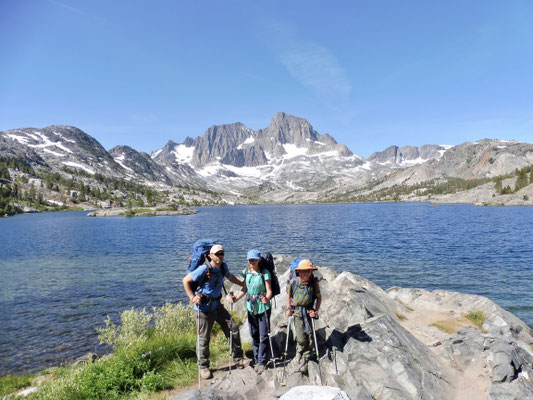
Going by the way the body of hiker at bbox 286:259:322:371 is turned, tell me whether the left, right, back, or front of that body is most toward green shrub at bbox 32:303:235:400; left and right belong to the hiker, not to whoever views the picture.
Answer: right

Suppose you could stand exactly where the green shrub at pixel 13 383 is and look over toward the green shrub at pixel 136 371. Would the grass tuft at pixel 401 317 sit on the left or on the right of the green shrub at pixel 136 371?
left

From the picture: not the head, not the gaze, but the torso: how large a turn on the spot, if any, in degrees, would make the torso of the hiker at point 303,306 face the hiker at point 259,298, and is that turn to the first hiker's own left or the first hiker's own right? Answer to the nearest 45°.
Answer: approximately 90° to the first hiker's own right

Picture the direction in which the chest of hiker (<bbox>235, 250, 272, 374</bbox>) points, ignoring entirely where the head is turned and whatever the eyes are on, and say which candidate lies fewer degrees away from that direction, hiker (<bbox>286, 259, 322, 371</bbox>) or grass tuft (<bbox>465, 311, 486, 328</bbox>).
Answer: the hiker

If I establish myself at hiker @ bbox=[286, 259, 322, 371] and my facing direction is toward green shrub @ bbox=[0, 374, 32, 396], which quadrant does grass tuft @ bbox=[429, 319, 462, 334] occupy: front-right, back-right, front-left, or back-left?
back-right

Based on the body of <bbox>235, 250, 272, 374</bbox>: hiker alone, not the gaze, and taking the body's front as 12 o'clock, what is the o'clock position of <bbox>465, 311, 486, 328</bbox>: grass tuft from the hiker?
The grass tuft is roughly at 8 o'clock from the hiker.

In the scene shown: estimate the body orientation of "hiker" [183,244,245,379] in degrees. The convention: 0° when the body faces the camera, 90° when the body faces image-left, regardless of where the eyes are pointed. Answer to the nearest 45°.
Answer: approximately 315°

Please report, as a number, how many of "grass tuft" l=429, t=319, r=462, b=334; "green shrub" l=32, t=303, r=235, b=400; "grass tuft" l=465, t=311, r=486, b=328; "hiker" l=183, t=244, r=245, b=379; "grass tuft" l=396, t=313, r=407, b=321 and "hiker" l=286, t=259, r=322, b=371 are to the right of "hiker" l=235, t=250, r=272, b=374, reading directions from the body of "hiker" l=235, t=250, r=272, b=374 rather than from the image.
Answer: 2

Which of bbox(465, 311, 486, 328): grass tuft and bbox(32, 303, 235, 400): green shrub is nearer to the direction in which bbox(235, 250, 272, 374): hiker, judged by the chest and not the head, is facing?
the green shrub

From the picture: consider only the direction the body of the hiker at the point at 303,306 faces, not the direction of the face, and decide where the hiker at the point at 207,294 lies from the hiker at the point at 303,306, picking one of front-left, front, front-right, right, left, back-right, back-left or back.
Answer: right

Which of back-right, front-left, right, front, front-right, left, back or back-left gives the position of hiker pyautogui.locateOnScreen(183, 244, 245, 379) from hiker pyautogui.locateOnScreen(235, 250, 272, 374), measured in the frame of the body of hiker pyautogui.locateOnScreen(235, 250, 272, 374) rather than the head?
right

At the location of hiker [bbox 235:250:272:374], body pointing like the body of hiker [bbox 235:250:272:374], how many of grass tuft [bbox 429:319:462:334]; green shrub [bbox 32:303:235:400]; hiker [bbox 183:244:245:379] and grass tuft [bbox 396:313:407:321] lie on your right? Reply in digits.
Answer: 2

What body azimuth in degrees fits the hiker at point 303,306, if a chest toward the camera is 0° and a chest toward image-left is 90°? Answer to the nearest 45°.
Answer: approximately 0°
